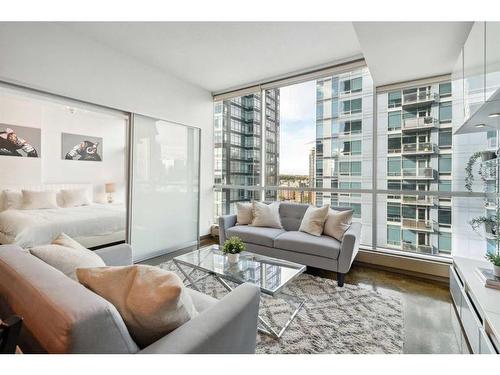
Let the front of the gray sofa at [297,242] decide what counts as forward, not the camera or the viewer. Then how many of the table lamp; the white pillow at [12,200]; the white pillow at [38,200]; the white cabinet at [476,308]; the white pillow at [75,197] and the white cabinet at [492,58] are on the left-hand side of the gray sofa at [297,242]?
2

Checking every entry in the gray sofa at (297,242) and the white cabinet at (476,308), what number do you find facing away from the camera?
0

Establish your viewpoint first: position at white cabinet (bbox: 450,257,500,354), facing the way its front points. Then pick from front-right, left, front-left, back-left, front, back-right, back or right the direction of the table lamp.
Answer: front

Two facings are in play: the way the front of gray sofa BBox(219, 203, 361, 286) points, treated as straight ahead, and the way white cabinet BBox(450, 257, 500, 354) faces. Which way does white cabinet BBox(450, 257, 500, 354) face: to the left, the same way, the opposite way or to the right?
to the right

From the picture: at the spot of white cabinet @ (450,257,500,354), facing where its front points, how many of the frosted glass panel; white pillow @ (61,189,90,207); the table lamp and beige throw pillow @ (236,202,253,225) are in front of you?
4

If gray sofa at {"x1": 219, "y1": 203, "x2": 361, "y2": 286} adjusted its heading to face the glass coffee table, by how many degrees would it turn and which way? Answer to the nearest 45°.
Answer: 0° — it already faces it

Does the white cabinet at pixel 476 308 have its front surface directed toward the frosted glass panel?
yes

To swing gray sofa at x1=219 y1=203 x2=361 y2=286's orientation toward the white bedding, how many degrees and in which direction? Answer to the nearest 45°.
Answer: approximately 45° to its right

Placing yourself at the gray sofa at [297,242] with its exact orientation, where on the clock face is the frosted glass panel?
The frosted glass panel is roughly at 2 o'clock from the gray sofa.

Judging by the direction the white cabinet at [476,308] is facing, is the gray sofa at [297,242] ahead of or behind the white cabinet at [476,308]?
ahead

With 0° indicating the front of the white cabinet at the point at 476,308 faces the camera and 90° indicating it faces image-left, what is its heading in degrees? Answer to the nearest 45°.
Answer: approximately 90°

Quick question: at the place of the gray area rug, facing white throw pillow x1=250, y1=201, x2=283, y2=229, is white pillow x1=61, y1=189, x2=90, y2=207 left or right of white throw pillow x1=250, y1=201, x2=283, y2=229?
left

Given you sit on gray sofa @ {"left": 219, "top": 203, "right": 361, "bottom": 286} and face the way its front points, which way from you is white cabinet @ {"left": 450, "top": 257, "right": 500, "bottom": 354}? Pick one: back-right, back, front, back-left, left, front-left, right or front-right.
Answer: left

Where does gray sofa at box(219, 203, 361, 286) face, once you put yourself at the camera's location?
facing the viewer and to the left of the viewer

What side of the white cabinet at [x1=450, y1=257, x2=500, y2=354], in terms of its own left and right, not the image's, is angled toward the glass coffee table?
front
